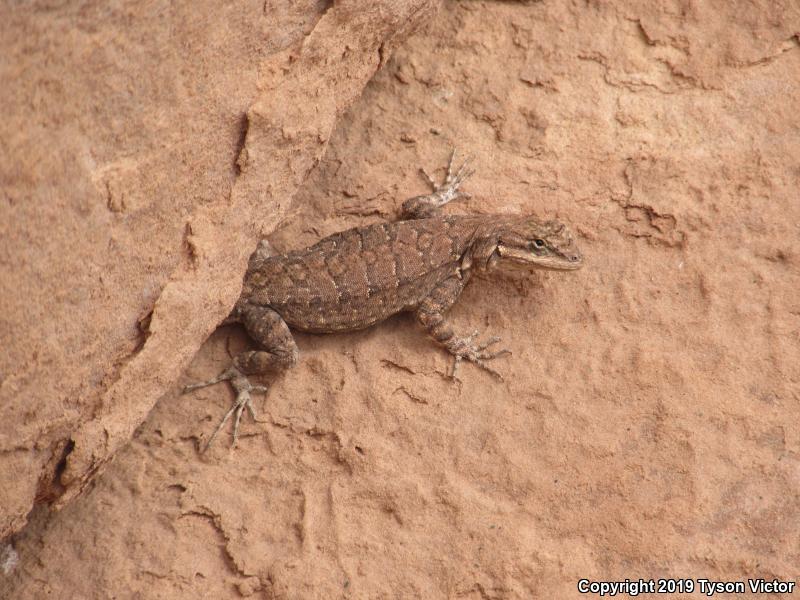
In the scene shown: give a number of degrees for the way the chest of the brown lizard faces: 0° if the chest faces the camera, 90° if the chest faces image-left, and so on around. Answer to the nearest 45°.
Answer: approximately 270°
